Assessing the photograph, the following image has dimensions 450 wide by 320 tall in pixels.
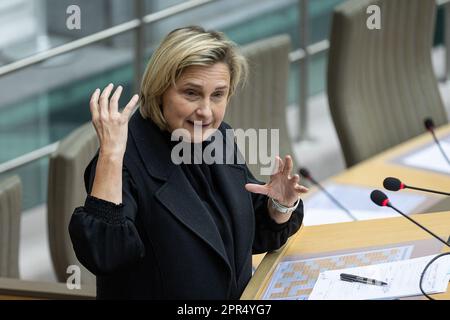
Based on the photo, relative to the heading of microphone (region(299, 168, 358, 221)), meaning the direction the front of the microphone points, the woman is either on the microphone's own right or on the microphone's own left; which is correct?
on the microphone's own left

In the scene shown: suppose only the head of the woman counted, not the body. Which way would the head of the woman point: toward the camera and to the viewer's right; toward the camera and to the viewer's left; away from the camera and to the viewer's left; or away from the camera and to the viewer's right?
toward the camera and to the viewer's right

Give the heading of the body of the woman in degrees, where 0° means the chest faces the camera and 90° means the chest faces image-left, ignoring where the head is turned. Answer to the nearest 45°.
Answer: approximately 315°

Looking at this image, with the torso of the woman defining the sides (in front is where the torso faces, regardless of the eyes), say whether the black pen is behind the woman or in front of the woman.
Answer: in front

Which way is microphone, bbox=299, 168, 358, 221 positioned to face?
to the viewer's left

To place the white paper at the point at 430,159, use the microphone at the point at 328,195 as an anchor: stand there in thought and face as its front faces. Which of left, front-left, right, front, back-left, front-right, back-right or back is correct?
back-right

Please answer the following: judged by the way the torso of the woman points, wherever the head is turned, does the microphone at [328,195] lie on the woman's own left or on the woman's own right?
on the woman's own left

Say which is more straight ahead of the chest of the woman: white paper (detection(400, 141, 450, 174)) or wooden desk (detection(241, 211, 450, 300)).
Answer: the wooden desk

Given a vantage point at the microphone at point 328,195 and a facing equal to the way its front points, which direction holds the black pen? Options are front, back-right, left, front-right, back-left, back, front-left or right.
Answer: left

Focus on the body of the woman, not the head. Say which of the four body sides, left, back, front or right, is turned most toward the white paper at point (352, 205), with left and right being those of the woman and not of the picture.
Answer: left

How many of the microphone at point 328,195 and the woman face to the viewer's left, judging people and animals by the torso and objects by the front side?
1
